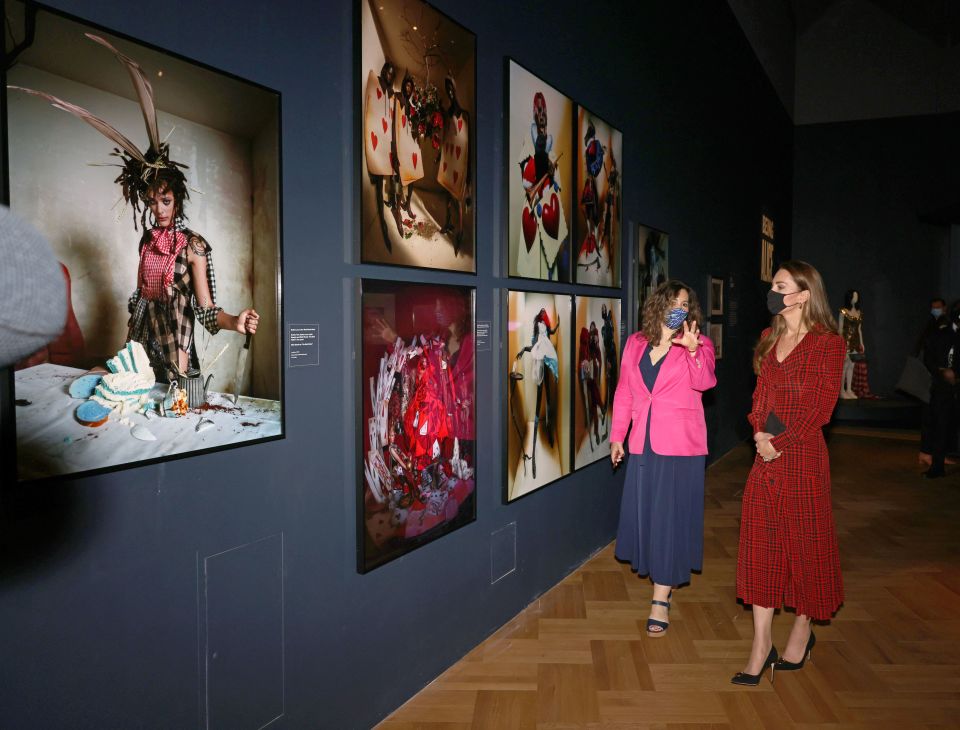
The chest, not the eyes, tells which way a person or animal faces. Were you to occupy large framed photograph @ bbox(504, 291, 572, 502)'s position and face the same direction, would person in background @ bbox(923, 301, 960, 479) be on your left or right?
on your left

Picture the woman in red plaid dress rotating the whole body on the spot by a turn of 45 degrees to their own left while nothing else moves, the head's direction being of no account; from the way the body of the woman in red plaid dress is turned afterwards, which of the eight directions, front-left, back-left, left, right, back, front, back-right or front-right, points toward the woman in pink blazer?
back-right

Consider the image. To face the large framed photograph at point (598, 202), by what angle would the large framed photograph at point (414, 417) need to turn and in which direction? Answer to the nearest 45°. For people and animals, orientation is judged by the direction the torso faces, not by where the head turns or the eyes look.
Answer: approximately 90° to its left

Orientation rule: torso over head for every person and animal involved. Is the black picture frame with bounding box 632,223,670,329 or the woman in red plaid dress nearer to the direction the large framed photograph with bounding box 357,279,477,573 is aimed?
the woman in red plaid dress

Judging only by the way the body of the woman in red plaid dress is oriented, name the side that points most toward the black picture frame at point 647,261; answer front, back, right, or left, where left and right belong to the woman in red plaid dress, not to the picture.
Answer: right

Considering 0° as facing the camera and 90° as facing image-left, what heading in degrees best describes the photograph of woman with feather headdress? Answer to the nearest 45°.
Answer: approximately 315°

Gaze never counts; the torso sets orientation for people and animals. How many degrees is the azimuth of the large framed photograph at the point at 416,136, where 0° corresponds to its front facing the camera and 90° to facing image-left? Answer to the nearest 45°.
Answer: approximately 315°

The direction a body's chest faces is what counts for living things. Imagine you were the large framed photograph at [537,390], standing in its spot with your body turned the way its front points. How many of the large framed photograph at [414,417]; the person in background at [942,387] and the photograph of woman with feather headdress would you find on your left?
1

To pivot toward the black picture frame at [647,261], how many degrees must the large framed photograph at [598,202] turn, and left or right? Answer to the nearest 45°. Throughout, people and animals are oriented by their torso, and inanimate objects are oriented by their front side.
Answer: approximately 135° to its left

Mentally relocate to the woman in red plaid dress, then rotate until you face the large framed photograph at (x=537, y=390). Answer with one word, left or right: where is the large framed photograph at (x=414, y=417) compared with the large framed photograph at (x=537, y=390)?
left

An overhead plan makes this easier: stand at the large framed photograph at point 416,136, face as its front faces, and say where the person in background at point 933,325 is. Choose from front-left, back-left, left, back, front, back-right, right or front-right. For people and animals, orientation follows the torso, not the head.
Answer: left

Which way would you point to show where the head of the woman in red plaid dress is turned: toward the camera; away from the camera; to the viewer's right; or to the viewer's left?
to the viewer's left
